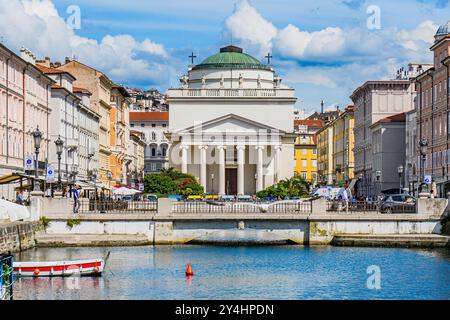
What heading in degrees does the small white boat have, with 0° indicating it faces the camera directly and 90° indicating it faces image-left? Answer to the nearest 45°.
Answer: approximately 270°
